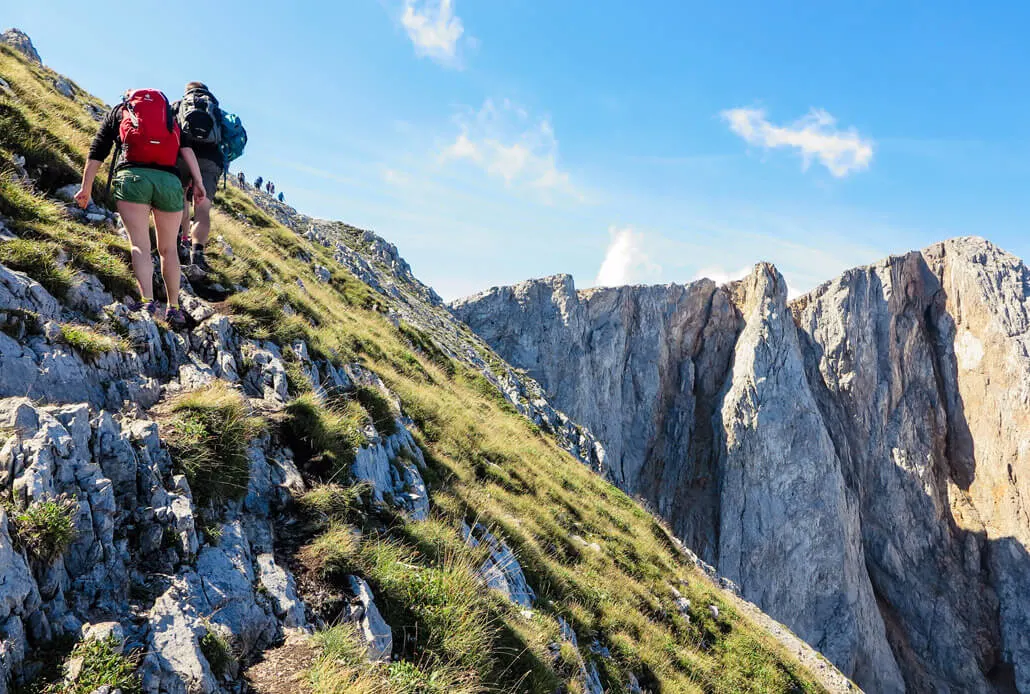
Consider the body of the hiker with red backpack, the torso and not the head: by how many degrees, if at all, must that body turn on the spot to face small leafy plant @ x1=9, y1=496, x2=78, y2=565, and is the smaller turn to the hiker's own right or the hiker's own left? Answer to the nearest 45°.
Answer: approximately 180°

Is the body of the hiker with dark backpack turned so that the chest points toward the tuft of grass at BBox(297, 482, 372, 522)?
no

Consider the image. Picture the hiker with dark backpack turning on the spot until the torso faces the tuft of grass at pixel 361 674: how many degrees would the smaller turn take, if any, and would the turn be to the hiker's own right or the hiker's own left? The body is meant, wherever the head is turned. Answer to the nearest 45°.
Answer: approximately 180°

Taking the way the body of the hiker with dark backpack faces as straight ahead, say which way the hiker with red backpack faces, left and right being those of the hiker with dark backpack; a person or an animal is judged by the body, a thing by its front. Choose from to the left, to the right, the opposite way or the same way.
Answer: the same way

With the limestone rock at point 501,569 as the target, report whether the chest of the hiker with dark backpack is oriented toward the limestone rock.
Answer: no

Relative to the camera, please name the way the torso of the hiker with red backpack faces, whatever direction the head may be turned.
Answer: away from the camera

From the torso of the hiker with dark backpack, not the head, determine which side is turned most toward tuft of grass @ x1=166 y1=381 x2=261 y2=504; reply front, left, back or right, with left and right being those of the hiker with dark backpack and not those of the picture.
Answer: back

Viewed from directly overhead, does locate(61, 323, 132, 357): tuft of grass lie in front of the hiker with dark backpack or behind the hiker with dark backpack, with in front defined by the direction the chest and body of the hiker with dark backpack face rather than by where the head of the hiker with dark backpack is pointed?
behind

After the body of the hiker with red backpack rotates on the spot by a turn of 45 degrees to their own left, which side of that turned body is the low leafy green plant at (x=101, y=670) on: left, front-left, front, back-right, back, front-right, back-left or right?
back-left

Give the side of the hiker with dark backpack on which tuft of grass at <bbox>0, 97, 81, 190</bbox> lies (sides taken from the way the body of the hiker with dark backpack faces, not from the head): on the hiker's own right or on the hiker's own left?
on the hiker's own left

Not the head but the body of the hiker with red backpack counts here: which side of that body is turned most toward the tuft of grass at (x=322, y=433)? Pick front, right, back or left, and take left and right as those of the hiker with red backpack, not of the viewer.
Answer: back

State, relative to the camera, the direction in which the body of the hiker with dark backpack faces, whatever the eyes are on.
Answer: away from the camera

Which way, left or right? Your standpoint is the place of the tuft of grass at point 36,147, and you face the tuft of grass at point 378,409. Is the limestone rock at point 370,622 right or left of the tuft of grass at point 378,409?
right
